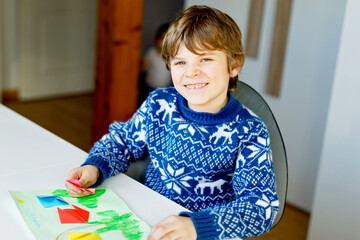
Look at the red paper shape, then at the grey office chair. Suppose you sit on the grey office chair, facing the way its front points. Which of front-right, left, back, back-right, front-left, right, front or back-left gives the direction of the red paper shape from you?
front

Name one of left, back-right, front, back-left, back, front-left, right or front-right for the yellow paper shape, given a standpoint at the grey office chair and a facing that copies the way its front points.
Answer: front

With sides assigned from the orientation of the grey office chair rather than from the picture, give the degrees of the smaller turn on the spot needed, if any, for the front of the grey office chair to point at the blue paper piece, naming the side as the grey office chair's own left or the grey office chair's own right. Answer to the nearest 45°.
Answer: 0° — it already faces it

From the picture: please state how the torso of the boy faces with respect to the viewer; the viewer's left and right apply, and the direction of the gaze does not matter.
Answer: facing the viewer and to the left of the viewer

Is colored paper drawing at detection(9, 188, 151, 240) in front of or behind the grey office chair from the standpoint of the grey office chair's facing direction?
in front

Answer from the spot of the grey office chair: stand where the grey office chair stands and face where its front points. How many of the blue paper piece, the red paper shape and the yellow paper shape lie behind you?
0
